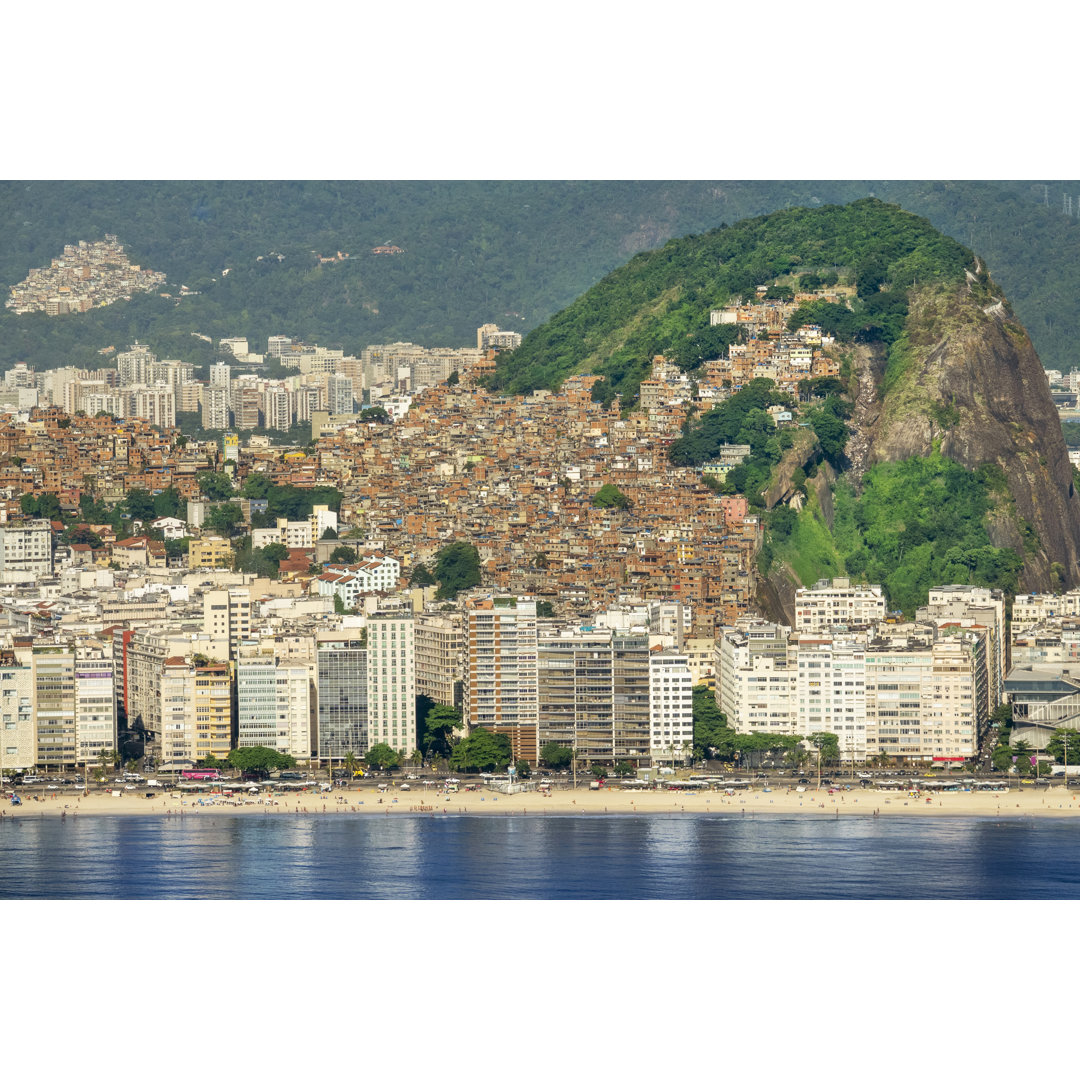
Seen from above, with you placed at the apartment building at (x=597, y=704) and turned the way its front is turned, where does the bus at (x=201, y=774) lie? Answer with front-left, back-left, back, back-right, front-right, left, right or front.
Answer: right

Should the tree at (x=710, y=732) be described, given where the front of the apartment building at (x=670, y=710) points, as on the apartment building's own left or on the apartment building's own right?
on the apartment building's own left

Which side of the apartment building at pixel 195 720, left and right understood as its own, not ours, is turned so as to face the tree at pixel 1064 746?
left

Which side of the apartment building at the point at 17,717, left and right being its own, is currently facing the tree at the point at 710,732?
left

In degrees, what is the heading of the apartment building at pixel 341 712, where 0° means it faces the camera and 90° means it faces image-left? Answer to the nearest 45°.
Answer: approximately 0°

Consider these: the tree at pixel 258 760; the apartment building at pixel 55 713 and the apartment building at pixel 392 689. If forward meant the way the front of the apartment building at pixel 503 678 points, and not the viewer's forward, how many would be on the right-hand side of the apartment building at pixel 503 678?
3
